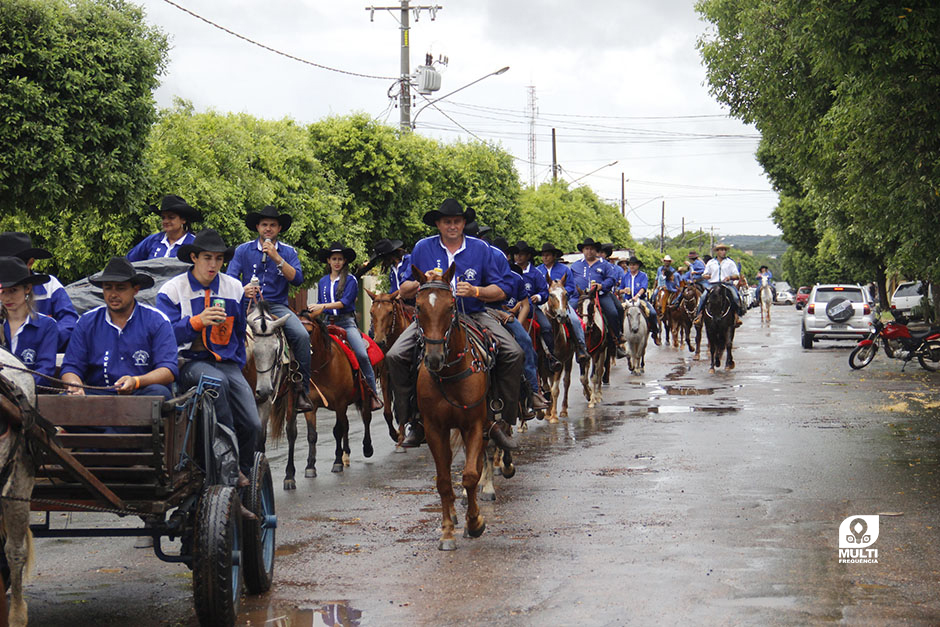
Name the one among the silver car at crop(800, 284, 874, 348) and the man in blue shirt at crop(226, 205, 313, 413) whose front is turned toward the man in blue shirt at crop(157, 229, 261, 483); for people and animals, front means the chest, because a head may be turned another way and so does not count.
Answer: the man in blue shirt at crop(226, 205, 313, 413)

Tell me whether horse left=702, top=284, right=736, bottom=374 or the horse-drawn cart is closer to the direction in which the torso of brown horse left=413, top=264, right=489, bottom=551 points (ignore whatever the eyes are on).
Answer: the horse-drawn cart

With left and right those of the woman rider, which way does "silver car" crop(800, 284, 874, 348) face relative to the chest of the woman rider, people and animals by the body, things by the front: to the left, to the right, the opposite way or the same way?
the opposite way

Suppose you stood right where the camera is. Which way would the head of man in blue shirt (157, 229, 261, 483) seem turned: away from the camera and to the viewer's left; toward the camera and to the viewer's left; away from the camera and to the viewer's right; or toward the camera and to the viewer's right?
toward the camera and to the viewer's right

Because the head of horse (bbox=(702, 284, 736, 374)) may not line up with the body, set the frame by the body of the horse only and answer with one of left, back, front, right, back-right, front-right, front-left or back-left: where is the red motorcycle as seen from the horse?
left

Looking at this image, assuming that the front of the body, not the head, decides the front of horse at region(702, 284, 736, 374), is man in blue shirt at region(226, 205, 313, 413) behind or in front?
in front

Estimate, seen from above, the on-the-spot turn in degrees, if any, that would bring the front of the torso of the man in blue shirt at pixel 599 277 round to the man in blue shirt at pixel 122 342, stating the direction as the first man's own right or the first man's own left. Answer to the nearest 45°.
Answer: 0° — they already face them

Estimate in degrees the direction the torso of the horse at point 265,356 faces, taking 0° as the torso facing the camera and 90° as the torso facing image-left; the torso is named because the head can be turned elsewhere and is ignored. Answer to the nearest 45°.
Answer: approximately 0°

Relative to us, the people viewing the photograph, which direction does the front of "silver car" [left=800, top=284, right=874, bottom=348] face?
facing away from the viewer

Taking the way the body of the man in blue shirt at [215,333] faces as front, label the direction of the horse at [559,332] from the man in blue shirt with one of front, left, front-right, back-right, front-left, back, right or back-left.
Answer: back-left
